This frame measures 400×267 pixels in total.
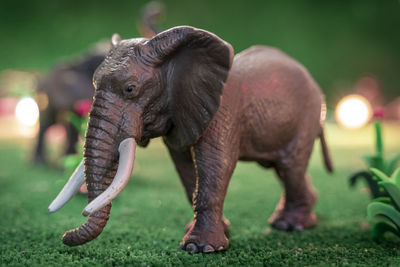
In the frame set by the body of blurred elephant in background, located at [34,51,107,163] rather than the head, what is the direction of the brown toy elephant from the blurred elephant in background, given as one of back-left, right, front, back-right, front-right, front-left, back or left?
right

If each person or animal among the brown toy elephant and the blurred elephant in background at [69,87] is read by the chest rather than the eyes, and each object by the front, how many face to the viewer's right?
1

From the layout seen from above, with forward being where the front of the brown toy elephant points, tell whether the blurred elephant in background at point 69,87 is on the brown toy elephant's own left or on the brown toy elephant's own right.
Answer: on the brown toy elephant's own right

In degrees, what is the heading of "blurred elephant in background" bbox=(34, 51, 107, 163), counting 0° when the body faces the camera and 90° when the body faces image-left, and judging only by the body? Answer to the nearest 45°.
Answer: approximately 270°

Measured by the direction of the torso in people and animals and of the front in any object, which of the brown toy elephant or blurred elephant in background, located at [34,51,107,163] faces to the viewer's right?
the blurred elephant in background
